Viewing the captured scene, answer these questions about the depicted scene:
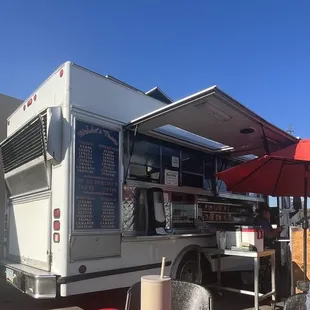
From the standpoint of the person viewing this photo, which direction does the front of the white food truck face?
facing away from the viewer and to the right of the viewer

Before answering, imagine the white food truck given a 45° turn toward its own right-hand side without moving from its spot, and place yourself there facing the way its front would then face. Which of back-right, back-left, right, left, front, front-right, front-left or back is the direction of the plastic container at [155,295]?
right
